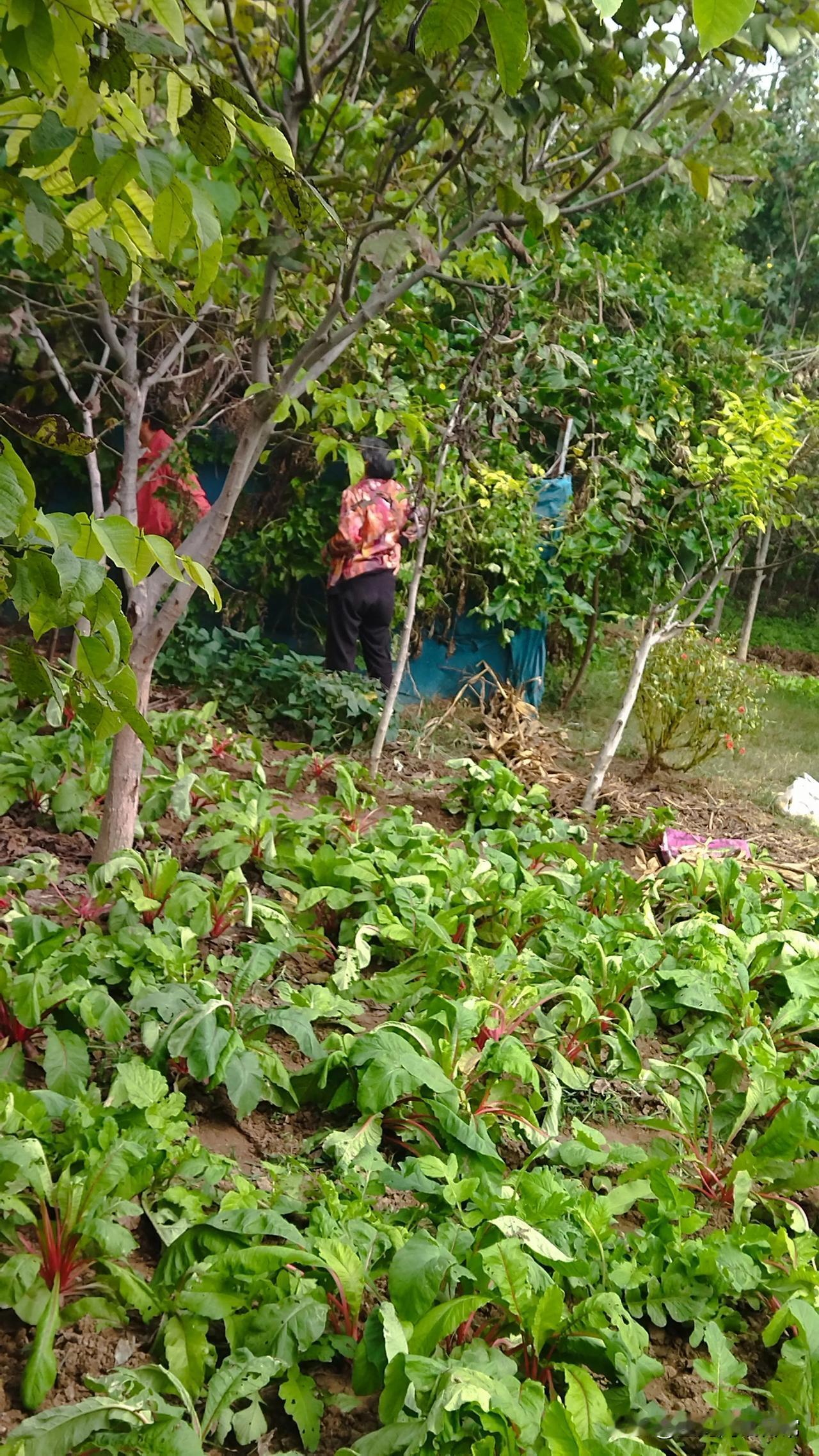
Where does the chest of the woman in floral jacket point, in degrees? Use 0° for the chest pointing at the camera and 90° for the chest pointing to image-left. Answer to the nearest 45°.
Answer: approximately 180°

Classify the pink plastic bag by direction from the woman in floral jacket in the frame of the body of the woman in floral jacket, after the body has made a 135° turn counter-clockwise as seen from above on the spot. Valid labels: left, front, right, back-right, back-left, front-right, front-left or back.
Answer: left

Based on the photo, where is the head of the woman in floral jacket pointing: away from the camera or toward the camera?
away from the camera

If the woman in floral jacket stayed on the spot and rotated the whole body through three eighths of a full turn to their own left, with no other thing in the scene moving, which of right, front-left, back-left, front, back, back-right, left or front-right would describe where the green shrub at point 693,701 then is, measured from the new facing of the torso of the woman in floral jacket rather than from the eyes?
back-left

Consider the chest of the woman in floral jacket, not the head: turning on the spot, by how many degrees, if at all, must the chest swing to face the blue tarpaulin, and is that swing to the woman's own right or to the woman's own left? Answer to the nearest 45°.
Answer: approximately 45° to the woman's own right

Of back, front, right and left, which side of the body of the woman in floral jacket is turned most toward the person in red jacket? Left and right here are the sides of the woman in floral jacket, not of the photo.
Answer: left

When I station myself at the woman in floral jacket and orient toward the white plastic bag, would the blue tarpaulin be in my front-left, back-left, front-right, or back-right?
front-left

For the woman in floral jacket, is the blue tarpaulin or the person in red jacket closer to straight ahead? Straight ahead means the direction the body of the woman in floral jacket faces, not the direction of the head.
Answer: the blue tarpaulin
